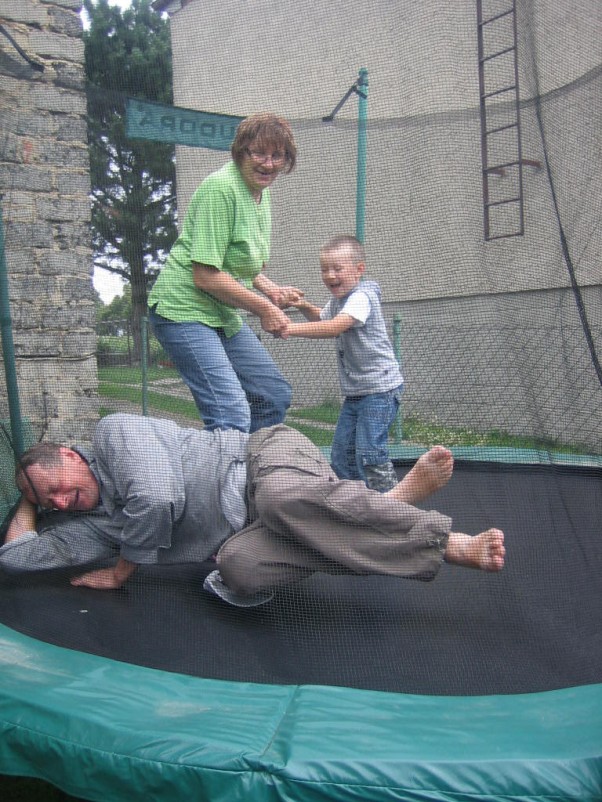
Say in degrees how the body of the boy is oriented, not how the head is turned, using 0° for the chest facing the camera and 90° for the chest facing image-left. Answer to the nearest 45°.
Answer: approximately 45°

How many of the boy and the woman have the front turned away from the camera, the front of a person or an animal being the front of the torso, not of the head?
0

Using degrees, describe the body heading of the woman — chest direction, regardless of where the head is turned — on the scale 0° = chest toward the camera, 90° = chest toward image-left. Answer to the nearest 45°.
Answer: approximately 315°
